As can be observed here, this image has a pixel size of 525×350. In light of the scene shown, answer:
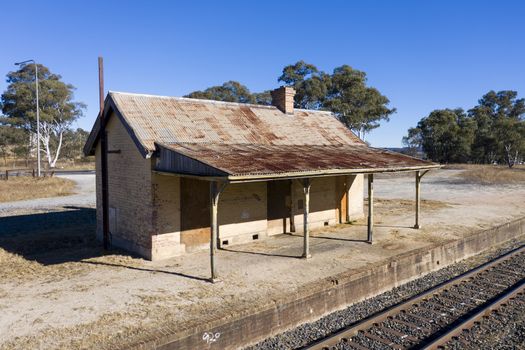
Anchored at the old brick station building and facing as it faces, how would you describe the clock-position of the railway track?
The railway track is roughly at 12 o'clock from the old brick station building.

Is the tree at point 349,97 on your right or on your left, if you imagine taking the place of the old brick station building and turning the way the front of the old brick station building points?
on your left

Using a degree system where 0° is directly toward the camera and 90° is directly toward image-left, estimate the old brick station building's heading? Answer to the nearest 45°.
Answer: approximately 315°

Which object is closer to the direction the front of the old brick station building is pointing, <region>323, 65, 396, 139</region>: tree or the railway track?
the railway track

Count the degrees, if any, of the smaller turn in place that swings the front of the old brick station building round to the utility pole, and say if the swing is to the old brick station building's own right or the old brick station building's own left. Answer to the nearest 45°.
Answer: approximately 135° to the old brick station building's own right

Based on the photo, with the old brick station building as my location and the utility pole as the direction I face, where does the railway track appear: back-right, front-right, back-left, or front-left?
back-left
